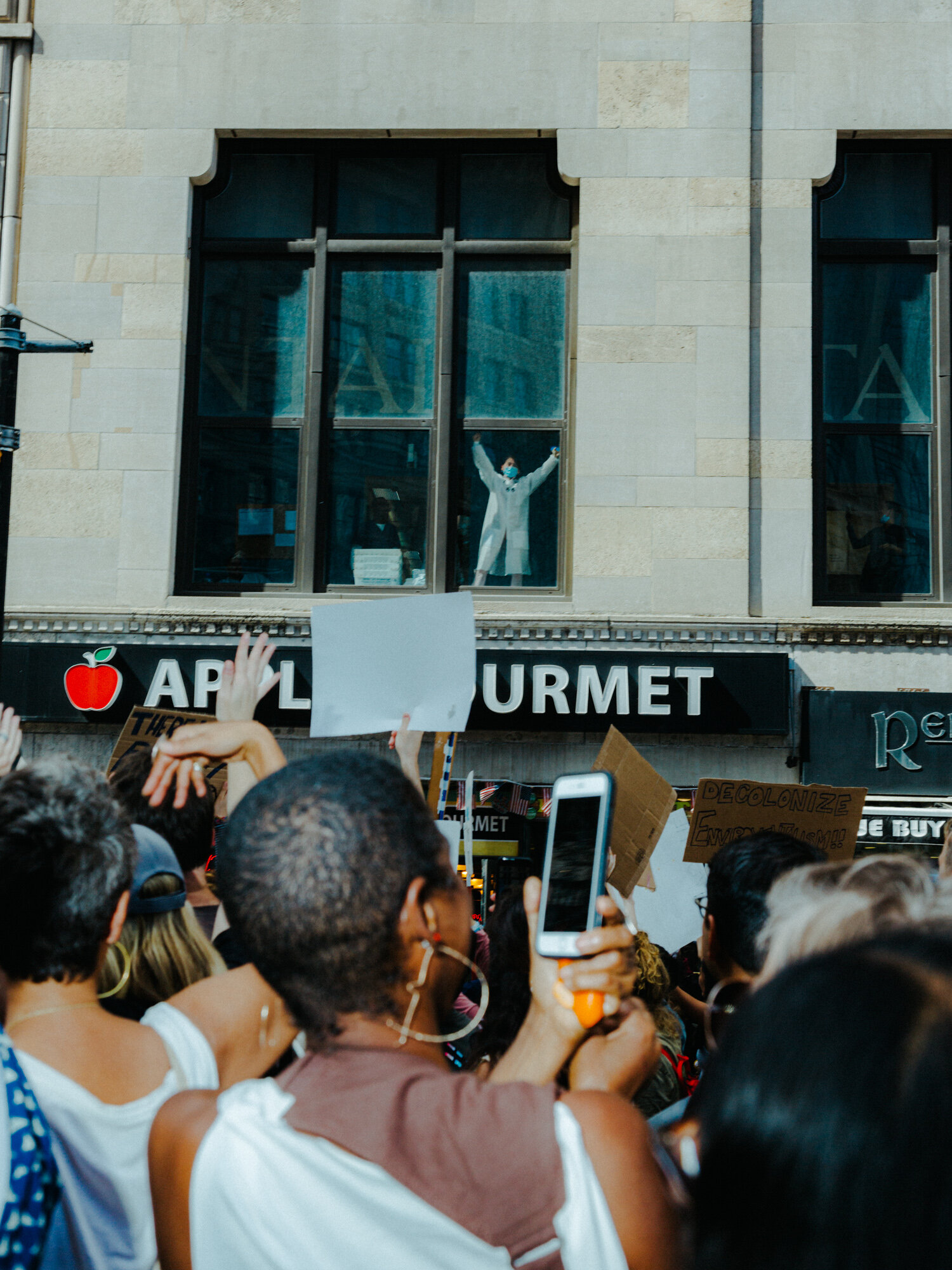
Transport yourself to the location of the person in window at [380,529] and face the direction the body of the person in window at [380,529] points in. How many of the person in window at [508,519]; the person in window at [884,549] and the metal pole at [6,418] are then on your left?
2

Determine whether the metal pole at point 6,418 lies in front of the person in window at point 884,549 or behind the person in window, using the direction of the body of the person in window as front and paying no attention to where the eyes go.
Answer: in front

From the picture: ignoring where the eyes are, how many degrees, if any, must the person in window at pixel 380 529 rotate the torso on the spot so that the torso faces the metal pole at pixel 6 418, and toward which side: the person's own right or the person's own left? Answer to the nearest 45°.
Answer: approximately 45° to the person's own right

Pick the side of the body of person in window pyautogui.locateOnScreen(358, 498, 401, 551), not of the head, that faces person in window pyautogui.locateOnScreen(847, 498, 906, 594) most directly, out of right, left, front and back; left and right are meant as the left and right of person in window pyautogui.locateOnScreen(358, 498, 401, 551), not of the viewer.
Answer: left

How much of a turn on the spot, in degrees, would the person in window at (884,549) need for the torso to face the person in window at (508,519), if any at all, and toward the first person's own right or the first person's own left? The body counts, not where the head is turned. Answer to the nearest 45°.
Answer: approximately 45° to the first person's own right

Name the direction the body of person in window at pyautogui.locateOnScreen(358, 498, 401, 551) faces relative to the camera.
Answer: toward the camera

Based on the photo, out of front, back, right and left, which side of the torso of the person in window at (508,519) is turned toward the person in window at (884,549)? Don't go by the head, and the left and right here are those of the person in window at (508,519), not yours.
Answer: left

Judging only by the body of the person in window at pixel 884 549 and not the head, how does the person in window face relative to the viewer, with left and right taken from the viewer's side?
facing the viewer and to the left of the viewer

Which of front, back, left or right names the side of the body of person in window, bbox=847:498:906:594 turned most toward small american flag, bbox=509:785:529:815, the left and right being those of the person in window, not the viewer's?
right
